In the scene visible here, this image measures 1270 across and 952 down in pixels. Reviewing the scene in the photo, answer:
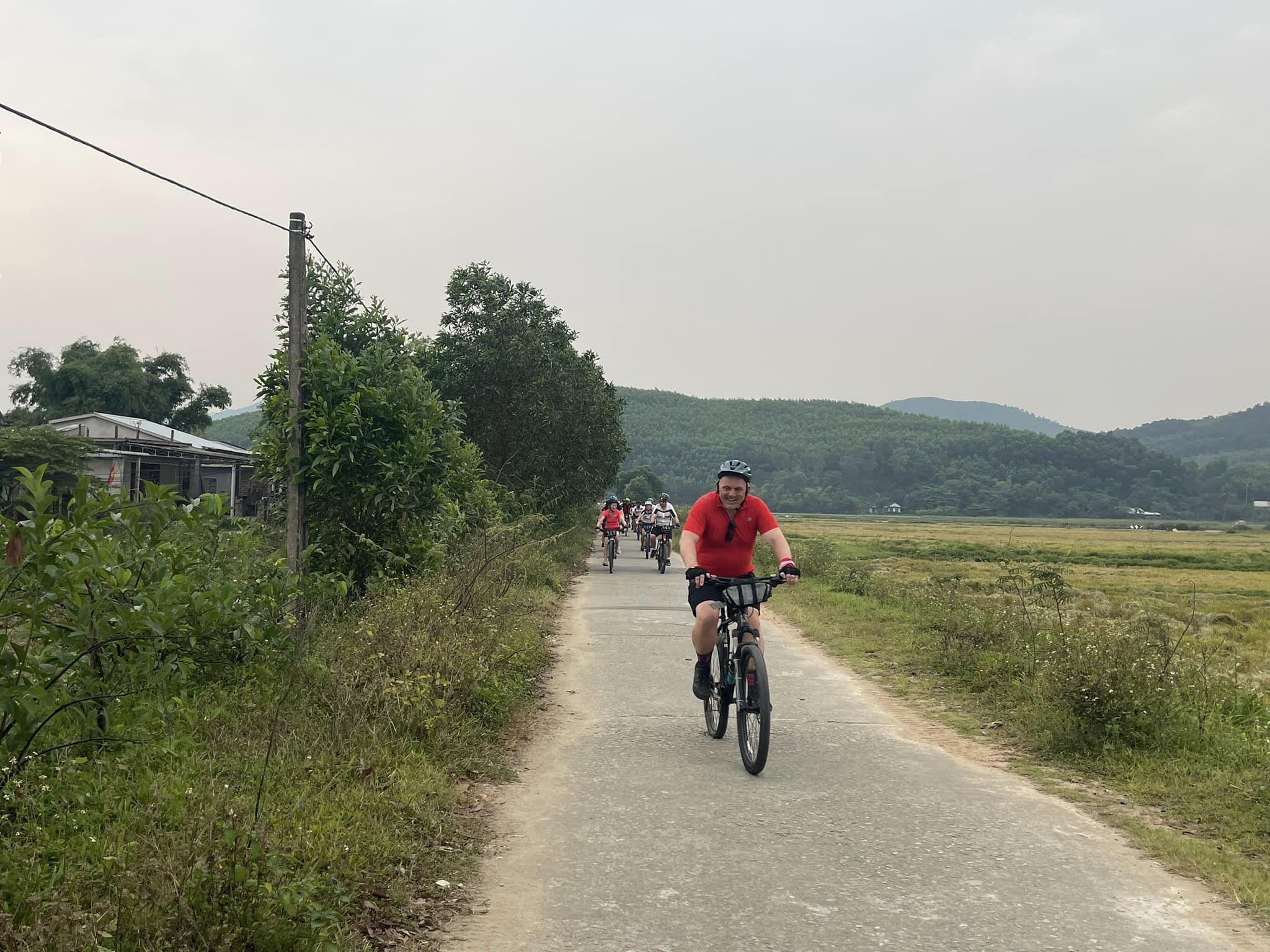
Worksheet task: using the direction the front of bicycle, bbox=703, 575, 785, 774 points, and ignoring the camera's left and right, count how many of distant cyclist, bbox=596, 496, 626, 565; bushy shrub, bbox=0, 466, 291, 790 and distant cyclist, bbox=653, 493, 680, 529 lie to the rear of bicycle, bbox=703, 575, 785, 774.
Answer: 2

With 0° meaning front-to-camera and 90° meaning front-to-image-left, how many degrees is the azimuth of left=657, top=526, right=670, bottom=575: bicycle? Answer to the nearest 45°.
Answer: approximately 0°

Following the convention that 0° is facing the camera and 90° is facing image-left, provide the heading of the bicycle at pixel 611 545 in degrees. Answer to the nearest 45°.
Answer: approximately 0°

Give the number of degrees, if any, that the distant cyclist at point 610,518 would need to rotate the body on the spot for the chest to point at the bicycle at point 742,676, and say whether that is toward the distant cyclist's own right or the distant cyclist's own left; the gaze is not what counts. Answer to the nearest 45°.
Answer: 0° — they already face it

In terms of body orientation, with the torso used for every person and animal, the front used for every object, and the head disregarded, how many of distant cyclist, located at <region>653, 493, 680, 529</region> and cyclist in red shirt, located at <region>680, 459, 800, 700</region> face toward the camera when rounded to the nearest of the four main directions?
2
